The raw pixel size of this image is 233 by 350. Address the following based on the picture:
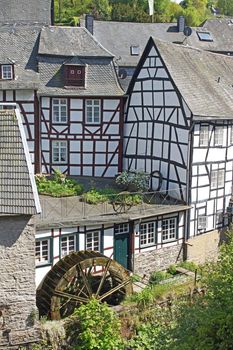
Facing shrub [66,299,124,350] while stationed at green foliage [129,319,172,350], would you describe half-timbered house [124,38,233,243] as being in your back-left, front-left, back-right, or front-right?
back-right

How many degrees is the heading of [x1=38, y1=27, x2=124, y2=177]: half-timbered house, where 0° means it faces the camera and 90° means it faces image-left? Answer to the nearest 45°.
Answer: approximately 0°

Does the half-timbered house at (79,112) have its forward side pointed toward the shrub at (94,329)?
yes

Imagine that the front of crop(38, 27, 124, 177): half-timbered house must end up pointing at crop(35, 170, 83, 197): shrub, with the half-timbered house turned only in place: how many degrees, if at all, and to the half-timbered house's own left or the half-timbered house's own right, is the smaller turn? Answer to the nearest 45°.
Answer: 0° — it already faces it

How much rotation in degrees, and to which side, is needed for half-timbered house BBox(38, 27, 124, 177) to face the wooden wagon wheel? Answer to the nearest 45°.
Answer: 0° — it already faces it

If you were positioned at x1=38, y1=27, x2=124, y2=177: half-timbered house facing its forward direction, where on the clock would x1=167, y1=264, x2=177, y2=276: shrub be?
The shrub is roughly at 11 o'clock from the half-timbered house.
